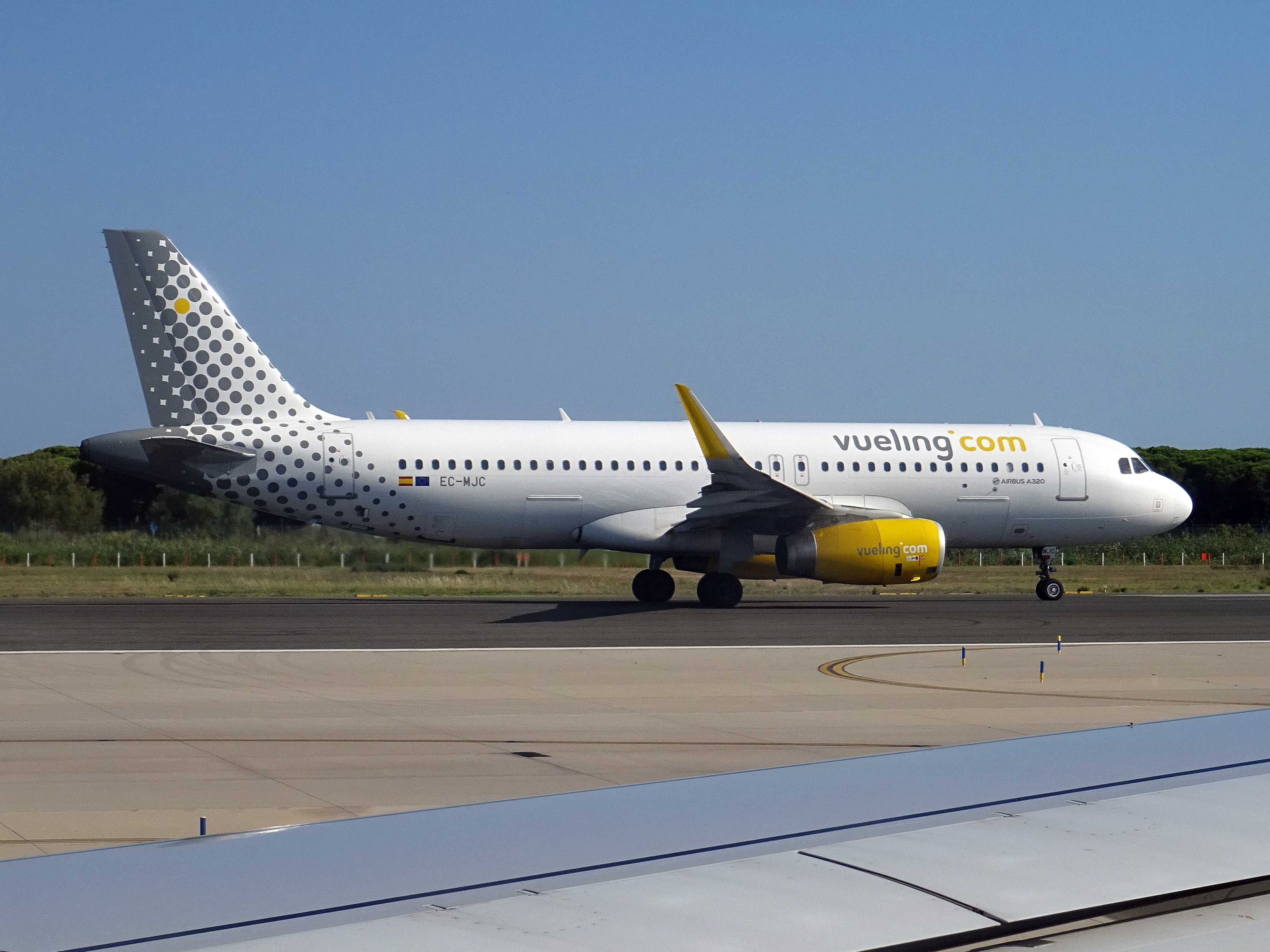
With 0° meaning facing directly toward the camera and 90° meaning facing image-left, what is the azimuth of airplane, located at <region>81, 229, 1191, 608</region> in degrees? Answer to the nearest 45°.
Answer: approximately 270°
